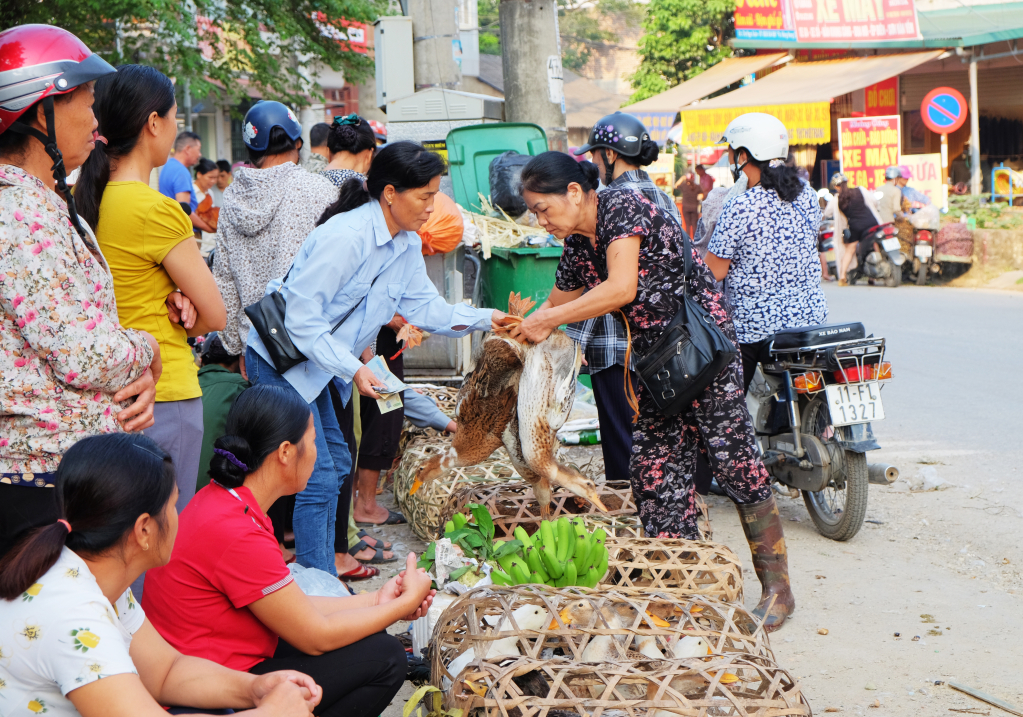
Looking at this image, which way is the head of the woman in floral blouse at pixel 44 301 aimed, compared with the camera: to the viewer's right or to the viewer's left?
to the viewer's right

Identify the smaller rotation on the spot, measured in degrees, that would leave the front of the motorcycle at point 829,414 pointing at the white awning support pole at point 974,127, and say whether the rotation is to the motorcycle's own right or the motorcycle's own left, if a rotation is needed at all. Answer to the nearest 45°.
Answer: approximately 45° to the motorcycle's own right

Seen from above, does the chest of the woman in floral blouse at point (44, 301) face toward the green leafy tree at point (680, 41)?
no

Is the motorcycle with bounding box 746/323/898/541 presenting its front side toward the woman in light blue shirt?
no

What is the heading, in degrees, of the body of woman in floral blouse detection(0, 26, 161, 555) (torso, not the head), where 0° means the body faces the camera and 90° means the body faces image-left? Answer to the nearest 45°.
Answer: approximately 270°

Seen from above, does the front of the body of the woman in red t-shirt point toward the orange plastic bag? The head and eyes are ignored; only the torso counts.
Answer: no

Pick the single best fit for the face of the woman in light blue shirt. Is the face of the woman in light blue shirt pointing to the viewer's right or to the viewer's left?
to the viewer's right

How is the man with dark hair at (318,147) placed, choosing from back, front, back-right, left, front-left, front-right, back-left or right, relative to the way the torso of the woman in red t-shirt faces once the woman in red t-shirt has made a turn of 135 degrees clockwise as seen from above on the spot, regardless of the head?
back-right

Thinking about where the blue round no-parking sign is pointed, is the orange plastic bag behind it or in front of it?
in front

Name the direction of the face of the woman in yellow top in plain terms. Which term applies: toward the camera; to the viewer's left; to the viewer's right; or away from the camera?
to the viewer's right

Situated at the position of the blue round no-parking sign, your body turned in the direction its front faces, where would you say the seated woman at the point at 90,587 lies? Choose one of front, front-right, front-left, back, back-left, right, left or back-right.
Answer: front

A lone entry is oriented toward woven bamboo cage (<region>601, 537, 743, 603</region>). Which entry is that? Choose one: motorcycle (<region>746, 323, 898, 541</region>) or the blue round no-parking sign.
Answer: the blue round no-parking sign

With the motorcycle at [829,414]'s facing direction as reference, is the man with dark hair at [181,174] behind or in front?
in front

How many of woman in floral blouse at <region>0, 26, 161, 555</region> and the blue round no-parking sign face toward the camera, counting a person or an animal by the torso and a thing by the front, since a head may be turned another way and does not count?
1

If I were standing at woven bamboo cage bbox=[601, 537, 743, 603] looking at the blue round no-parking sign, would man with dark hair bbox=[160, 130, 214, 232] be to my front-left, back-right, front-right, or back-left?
front-left

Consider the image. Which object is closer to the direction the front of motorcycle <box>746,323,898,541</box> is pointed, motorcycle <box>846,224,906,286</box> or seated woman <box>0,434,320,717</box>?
the motorcycle

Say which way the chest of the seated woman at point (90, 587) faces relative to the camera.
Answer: to the viewer's right
